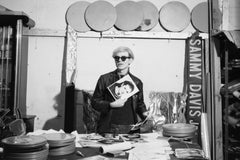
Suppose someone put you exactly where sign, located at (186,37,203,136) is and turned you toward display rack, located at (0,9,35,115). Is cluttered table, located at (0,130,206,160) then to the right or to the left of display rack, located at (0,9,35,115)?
left

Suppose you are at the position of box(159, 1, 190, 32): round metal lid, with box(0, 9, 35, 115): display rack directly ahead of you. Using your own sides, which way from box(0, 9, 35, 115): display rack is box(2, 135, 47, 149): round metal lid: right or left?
left

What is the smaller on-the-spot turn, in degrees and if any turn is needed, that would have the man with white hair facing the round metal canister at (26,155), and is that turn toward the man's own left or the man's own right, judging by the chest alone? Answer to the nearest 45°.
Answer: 0° — they already face it

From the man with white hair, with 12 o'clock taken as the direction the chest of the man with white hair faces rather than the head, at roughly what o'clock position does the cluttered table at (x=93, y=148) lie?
The cluttered table is roughly at 12 o'clock from the man with white hair.

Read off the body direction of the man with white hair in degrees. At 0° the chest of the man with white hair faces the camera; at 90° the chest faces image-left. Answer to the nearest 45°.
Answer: approximately 0°

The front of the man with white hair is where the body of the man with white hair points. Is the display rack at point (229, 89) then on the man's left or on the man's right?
on the man's left
